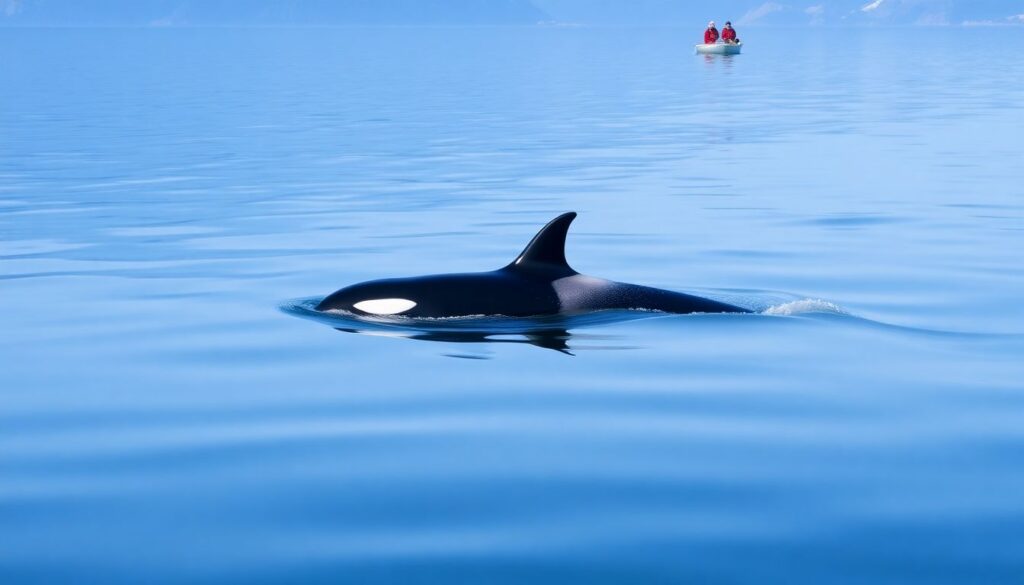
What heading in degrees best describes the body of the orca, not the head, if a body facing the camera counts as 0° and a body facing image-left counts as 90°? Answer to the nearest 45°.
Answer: approximately 90°
